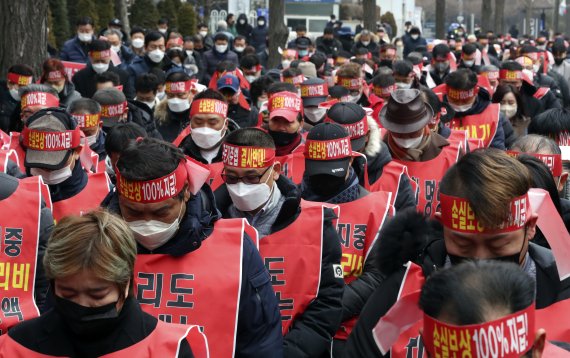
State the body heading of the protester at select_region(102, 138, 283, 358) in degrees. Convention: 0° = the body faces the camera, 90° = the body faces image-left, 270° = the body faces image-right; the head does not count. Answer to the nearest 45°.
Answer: approximately 45°

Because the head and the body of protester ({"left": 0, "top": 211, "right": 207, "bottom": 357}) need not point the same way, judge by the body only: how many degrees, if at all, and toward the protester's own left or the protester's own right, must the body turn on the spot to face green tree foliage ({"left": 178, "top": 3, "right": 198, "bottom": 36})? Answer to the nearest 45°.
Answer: approximately 180°

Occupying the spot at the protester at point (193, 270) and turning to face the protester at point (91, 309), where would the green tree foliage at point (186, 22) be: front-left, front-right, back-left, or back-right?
back-right

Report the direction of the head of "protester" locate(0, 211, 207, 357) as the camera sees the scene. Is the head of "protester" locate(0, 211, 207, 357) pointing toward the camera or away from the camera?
toward the camera

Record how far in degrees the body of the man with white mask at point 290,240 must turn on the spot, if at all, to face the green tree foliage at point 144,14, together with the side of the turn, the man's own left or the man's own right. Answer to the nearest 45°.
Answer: approximately 135° to the man's own right

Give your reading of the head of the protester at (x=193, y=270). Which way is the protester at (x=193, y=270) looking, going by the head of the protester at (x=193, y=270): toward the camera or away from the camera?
toward the camera

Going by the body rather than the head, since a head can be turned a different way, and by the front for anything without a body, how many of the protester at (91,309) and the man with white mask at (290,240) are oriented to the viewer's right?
0

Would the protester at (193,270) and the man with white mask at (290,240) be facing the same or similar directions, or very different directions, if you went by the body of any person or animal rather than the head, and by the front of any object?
same or similar directions

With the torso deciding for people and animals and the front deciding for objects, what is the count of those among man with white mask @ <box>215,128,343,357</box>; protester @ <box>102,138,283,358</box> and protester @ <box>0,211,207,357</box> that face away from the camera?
0

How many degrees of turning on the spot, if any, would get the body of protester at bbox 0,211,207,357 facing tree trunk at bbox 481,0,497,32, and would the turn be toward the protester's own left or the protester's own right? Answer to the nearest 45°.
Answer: approximately 135° to the protester's own left

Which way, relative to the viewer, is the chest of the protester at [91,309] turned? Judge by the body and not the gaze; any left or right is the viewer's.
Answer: facing the viewer

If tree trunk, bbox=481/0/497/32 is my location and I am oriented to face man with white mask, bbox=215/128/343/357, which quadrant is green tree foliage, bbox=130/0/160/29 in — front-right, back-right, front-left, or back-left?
front-right

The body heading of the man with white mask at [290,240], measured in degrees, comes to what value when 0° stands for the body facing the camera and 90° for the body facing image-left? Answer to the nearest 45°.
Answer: approximately 45°
